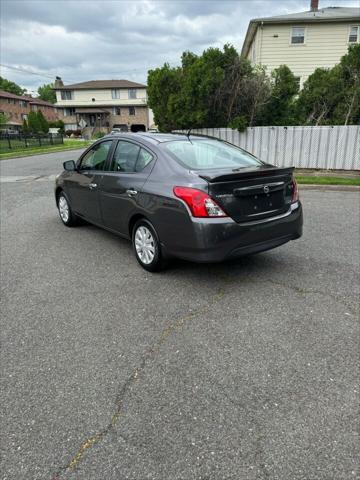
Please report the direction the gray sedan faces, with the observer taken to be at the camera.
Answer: facing away from the viewer and to the left of the viewer

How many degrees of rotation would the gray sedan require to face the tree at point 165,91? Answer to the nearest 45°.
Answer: approximately 45° to its right

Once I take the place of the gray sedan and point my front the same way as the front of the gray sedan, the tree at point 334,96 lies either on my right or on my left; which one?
on my right

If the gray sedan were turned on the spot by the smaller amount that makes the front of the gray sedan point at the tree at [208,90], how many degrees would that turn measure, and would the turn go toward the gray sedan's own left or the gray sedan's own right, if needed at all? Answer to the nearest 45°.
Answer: approximately 45° to the gray sedan's own right

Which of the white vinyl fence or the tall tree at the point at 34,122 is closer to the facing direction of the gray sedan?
the tall tree

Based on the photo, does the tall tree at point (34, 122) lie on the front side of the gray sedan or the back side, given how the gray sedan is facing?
on the front side

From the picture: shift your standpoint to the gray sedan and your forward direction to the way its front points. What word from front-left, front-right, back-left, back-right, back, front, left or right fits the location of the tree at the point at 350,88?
right

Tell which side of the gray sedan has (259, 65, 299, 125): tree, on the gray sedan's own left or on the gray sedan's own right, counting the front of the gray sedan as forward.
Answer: on the gray sedan's own right
